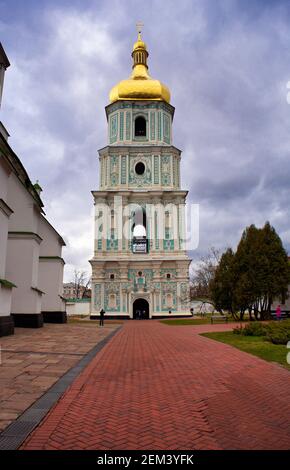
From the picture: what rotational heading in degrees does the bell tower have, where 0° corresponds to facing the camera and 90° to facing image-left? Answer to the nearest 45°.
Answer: approximately 0°
